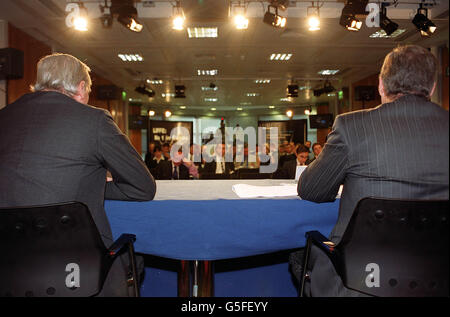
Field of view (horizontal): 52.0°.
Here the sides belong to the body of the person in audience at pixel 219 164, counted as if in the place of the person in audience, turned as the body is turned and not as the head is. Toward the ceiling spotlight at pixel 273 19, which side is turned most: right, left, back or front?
front

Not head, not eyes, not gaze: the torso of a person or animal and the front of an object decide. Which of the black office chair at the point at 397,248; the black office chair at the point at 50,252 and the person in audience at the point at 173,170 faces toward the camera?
the person in audience

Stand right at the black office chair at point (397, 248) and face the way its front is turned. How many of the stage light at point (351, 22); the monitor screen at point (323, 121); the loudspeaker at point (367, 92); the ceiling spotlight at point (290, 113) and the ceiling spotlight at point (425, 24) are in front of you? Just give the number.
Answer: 5

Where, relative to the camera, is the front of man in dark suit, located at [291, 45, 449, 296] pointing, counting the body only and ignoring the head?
away from the camera

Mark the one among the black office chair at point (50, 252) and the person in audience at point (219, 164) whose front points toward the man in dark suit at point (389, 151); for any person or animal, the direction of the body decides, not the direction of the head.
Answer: the person in audience

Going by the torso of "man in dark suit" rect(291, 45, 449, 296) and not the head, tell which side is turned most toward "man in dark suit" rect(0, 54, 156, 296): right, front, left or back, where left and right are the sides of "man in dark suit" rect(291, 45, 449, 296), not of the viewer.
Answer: left

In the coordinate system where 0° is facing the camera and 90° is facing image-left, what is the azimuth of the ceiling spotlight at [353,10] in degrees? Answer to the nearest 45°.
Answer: approximately 315°

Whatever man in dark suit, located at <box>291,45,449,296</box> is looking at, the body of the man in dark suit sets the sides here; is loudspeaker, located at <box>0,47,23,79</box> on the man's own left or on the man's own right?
on the man's own left

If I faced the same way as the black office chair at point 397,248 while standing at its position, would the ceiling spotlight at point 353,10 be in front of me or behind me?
in front

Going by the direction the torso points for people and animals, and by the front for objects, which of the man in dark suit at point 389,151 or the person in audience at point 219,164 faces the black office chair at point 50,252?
the person in audience

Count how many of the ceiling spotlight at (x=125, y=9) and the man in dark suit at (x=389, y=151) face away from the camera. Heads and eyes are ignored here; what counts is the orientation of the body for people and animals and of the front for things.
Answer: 1

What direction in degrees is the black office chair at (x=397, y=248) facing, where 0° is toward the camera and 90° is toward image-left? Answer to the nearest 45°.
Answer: approximately 180°

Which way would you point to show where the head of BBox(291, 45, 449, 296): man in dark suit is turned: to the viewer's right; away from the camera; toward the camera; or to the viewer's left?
away from the camera

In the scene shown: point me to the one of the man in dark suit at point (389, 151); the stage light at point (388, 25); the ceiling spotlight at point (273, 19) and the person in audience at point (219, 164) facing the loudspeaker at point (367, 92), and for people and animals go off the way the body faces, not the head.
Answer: the man in dark suit

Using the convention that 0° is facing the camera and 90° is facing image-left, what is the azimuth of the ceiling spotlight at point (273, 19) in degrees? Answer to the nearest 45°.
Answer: approximately 315°

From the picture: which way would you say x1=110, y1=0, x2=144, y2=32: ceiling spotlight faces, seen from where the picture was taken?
facing the viewer and to the right of the viewer

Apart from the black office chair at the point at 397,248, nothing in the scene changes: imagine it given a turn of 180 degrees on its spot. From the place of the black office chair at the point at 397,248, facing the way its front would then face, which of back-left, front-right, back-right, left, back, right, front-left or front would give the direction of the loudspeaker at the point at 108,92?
back-right

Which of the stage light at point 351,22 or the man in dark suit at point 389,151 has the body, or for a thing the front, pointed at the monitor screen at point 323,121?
the man in dark suit
